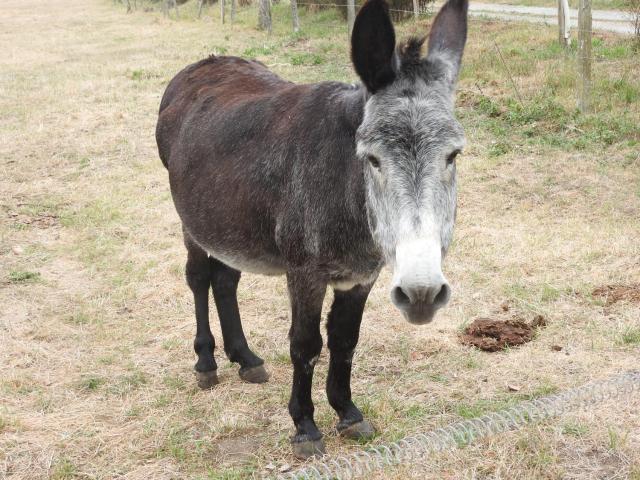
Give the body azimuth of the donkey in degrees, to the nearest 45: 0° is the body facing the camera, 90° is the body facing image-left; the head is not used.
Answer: approximately 315°

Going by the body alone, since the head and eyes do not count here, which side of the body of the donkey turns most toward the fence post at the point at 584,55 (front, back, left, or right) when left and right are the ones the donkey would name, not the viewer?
left

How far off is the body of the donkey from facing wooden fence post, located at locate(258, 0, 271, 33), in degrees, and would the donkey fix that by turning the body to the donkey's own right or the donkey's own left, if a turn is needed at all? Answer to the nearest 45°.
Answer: approximately 135° to the donkey's own left

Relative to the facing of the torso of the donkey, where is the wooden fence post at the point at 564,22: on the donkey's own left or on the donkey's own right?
on the donkey's own left
